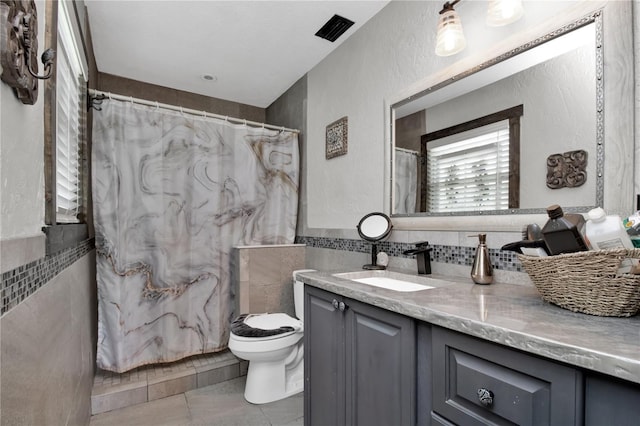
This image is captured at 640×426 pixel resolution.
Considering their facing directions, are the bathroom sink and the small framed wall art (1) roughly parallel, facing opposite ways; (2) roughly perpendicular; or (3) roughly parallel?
roughly parallel

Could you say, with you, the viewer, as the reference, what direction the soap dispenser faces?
facing to the left of the viewer

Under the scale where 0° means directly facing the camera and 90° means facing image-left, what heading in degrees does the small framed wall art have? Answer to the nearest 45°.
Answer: approximately 45°

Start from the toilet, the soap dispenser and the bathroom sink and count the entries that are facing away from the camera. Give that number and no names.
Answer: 0

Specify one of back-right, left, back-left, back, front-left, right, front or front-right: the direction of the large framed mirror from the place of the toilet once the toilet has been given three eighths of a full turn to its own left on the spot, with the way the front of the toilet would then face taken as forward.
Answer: front-right

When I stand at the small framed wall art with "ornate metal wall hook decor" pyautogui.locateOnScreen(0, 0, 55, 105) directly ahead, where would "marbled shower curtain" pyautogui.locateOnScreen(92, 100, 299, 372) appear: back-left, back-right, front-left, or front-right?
front-right

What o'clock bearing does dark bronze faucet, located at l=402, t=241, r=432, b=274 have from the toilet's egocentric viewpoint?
The dark bronze faucet is roughly at 9 o'clock from the toilet.

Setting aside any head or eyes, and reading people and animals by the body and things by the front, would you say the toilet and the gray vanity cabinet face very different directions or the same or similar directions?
same or similar directions

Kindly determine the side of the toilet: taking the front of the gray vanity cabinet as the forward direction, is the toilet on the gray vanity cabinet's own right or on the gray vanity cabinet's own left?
on the gray vanity cabinet's own right

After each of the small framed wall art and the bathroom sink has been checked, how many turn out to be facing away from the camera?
0

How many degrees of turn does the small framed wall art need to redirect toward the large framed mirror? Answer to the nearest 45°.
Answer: approximately 90° to its left

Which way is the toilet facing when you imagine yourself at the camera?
facing the viewer and to the left of the viewer

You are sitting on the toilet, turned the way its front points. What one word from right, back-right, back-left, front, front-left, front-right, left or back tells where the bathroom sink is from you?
left
